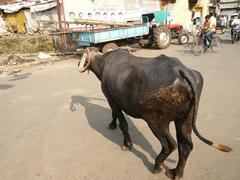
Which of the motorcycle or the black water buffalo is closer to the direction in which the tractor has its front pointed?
the motorcycle

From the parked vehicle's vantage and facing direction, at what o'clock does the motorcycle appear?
The motorcycle is roughly at 1 o'clock from the parked vehicle.

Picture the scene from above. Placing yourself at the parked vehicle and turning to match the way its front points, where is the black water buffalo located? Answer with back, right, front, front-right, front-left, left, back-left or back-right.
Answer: back-right

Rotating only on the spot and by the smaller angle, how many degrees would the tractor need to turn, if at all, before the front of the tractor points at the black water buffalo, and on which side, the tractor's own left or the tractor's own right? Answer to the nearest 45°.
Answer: approximately 135° to the tractor's own right

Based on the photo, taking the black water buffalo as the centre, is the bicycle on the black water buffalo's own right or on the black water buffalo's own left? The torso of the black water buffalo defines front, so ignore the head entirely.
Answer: on the black water buffalo's own right

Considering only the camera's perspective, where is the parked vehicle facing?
facing away from the viewer and to the right of the viewer

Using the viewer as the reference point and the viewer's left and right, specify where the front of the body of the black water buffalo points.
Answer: facing away from the viewer and to the left of the viewer
